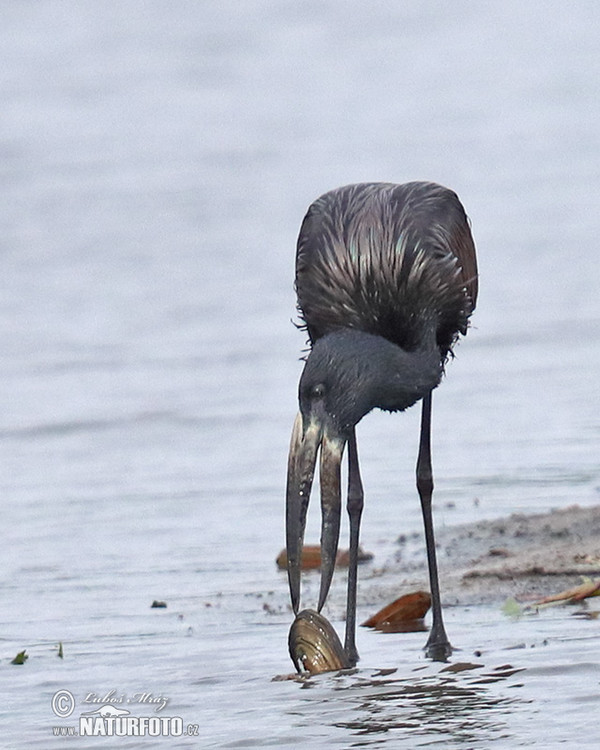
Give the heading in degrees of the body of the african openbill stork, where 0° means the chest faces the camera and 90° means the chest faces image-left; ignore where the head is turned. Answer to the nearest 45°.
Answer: approximately 0°

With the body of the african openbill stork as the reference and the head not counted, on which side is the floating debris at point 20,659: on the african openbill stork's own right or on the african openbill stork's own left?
on the african openbill stork's own right

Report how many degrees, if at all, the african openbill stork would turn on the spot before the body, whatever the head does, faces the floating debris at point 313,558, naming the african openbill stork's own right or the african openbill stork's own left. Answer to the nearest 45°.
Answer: approximately 180°
